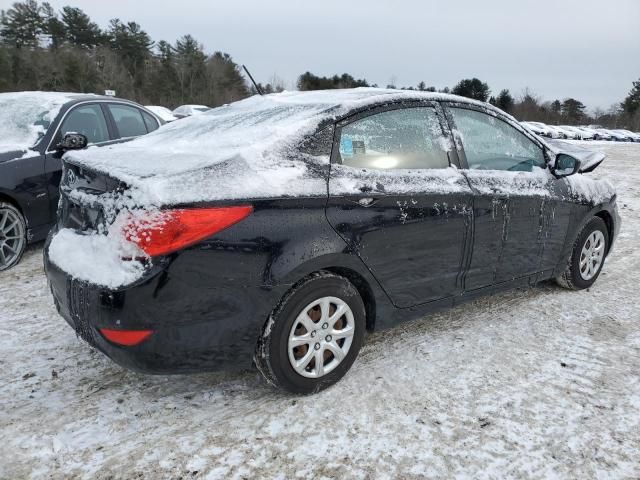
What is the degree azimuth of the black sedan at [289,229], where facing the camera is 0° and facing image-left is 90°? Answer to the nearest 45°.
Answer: approximately 225°

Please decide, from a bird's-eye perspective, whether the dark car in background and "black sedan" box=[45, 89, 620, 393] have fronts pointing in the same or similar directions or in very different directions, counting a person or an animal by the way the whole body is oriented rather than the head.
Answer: very different directions

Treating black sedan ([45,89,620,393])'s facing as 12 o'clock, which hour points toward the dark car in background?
The dark car in background is roughly at 9 o'clock from the black sedan.

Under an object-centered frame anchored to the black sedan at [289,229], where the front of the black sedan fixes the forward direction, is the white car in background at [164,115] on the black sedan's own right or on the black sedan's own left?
on the black sedan's own left

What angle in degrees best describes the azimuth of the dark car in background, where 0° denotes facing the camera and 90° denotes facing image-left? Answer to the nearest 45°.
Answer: approximately 45°
